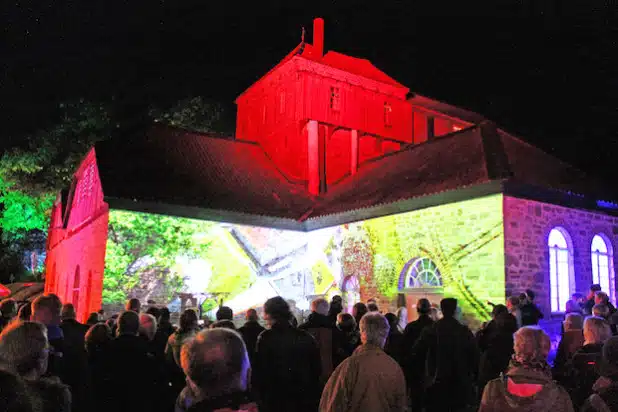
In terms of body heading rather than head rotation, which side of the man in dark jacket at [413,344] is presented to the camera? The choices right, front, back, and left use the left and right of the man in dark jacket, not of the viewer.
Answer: back

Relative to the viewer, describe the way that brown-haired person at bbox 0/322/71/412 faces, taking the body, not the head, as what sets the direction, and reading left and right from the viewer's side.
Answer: facing away from the viewer and to the right of the viewer

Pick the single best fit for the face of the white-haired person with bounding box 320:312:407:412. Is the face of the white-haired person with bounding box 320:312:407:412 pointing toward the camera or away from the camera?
away from the camera

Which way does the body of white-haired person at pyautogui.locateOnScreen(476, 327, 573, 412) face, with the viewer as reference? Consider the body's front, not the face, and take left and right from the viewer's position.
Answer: facing away from the viewer

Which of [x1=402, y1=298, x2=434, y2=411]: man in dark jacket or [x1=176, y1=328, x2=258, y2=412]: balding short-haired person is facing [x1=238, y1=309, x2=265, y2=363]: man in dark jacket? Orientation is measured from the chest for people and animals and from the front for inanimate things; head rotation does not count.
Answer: the balding short-haired person

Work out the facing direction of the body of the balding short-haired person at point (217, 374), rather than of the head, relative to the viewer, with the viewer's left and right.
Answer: facing away from the viewer

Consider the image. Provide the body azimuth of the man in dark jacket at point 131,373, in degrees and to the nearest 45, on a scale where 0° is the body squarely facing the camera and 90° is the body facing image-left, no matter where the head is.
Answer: approximately 180°

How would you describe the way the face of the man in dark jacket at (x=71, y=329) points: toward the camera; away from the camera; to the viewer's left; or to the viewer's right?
away from the camera

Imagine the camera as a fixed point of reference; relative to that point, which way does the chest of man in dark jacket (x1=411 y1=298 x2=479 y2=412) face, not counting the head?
away from the camera

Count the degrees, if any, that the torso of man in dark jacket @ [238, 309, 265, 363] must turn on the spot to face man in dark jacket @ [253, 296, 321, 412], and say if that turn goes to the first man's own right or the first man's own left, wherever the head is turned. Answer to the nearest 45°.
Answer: approximately 180°

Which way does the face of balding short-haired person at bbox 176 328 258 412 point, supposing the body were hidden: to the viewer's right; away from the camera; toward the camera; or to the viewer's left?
away from the camera

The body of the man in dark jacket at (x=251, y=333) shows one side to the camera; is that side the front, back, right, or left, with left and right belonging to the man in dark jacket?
back

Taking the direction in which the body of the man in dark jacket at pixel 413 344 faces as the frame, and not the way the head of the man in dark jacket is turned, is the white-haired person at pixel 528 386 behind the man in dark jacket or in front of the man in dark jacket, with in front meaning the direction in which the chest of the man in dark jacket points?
behind
